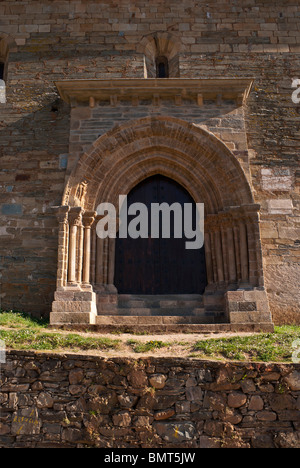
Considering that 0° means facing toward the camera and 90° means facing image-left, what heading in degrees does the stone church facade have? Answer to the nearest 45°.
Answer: approximately 0°
